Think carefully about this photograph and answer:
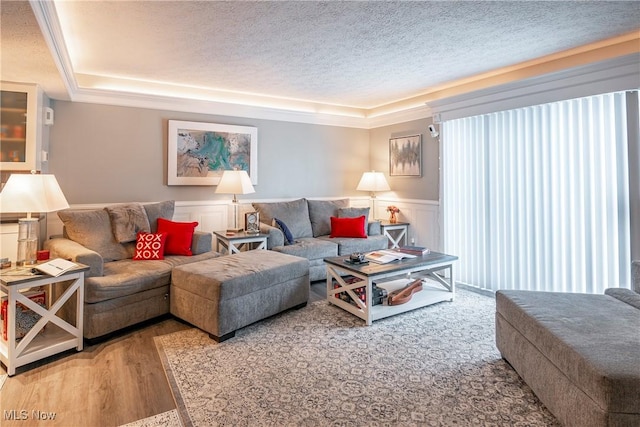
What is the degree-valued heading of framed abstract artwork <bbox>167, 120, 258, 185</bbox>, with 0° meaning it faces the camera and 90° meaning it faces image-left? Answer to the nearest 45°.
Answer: approximately 315°

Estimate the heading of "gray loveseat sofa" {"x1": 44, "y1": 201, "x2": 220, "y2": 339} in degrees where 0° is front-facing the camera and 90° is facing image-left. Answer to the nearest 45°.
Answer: approximately 315°

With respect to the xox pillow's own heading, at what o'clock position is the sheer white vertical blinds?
The sheer white vertical blinds is roughly at 10 o'clock from the xox pillow.

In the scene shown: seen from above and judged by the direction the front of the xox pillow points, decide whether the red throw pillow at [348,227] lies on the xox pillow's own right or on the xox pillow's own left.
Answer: on the xox pillow's own left

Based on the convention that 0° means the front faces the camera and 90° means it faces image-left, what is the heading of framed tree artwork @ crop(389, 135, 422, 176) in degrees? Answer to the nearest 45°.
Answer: approximately 45°

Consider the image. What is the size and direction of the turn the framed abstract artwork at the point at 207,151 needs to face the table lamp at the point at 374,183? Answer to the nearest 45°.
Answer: approximately 45° to its left

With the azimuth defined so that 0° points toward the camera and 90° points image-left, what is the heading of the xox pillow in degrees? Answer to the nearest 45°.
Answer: approximately 0°
